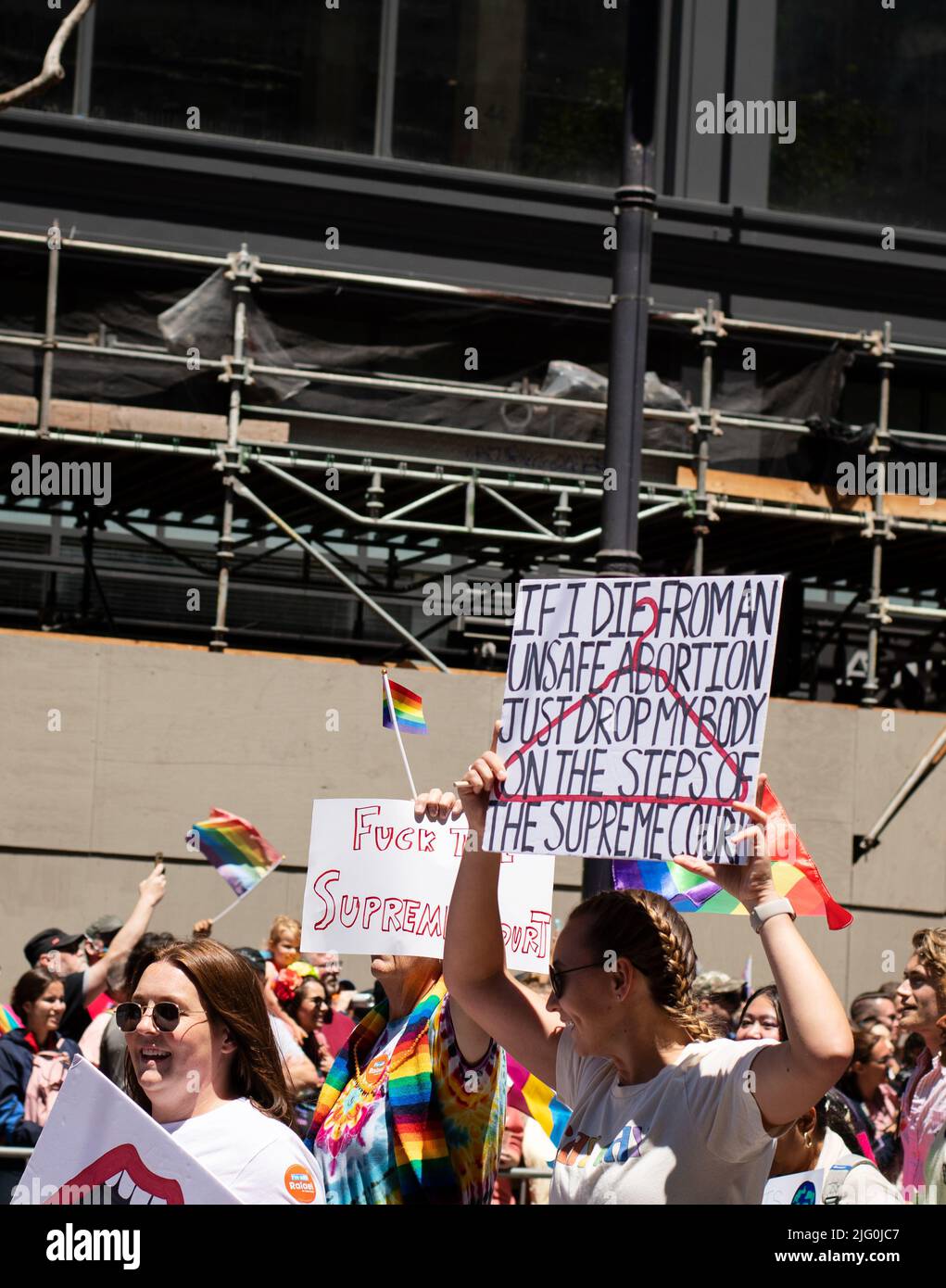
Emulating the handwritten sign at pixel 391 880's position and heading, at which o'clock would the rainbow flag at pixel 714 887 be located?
The rainbow flag is roughly at 10 o'clock from the handwritten sign.

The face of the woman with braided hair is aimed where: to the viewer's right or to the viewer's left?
to the viewer's left

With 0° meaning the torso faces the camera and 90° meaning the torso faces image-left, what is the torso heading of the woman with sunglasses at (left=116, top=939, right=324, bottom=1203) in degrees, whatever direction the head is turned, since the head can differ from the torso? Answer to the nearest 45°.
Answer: approximately 45°

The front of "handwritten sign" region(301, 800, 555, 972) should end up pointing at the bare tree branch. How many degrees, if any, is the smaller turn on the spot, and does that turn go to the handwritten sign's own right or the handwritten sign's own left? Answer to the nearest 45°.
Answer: approximately 135° to the handwritten sign's own right

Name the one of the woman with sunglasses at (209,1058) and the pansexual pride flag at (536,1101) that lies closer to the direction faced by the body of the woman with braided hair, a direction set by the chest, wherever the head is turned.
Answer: the woman with sunglasses

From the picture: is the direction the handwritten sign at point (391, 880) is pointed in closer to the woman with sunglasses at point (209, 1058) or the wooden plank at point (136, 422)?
the woman with sunglasses

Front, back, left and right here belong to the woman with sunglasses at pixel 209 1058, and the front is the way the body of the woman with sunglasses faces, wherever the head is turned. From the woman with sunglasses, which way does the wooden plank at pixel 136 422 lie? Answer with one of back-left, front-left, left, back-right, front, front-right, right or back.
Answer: back-right
